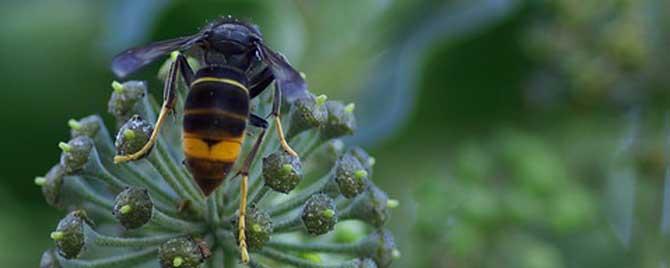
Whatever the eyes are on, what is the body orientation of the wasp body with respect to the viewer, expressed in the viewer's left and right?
facing away from the viewer

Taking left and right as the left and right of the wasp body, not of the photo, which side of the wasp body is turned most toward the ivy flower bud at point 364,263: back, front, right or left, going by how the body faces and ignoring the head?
right
